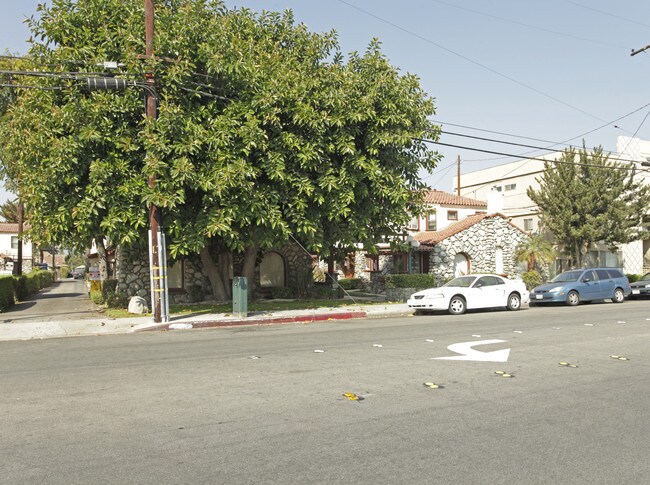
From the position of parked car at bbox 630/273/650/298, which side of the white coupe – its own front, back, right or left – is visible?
back

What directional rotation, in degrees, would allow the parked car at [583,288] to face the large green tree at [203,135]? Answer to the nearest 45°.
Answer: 0° — it already faces it

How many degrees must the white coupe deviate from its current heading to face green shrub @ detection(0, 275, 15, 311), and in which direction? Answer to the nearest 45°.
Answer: approximately 45° to its right

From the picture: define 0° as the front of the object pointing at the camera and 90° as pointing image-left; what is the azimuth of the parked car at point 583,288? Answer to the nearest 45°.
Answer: approximately 45°

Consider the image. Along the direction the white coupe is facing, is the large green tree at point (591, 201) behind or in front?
behind

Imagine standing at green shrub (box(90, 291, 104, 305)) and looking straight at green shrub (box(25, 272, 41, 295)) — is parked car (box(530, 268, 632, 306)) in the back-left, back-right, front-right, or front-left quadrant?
back-right

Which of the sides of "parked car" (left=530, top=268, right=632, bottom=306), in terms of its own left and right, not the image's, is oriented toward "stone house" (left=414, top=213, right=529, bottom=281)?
right

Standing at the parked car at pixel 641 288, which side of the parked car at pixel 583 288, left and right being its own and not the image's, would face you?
back

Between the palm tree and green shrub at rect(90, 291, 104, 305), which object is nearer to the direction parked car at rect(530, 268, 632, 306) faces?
the green shrub

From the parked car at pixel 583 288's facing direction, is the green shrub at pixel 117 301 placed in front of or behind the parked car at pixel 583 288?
in front

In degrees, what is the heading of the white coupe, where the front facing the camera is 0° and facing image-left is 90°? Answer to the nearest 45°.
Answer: approximately 45°

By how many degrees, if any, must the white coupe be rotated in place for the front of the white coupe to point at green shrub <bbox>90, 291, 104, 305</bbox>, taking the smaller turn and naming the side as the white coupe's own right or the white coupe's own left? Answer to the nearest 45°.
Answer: approximately 45° to the white coupe's own right
